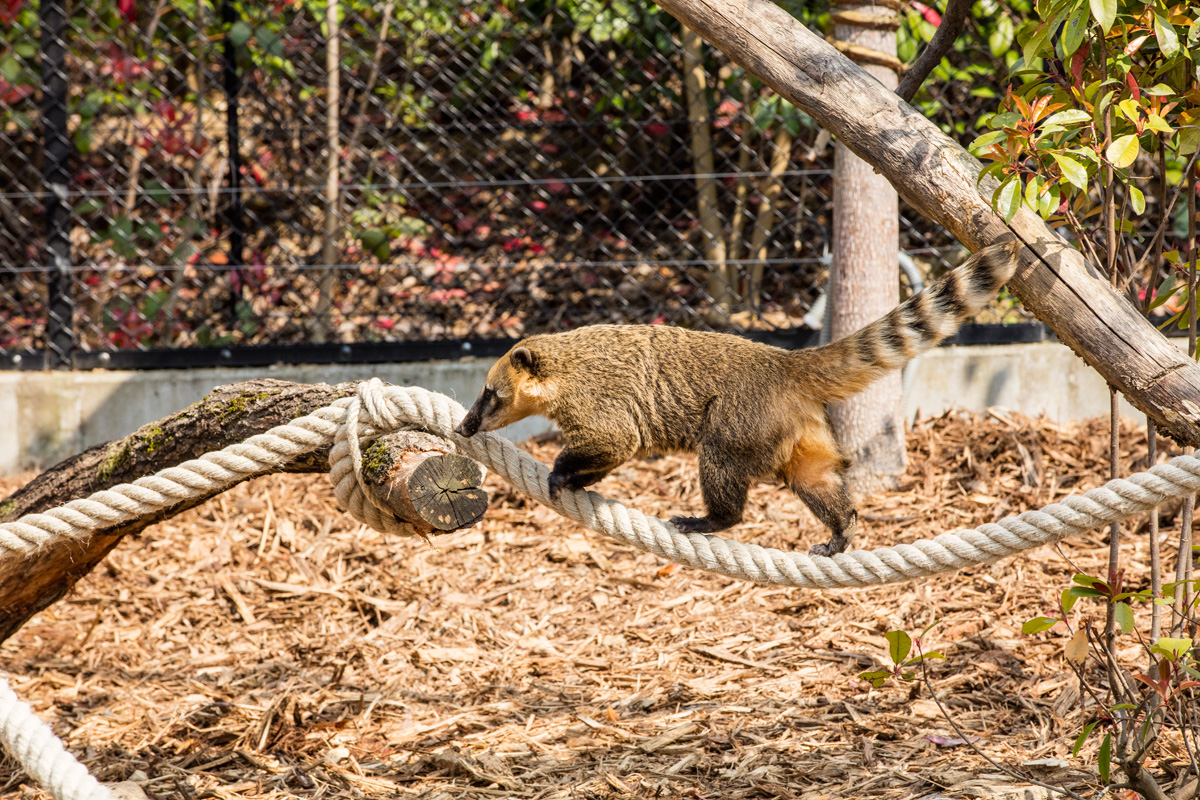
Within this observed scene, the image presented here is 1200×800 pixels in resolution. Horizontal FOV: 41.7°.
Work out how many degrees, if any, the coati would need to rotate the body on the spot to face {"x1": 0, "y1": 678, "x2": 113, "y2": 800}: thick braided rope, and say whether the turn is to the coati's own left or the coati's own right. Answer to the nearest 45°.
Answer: approximately 45° to the coati's own left

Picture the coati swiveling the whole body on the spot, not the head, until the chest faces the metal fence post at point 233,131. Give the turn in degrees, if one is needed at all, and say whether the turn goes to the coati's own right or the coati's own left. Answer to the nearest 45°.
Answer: approximately 45° to the coati's own right

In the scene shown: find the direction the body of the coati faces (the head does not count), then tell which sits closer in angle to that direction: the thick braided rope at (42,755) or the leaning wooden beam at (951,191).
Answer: the thick braided rope

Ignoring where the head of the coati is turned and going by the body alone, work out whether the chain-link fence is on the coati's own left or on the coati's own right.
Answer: on the coati's own right

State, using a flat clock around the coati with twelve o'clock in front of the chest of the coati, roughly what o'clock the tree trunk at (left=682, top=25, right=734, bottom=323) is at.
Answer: The tree trunk is roughly at 3 o'clock from the coati.

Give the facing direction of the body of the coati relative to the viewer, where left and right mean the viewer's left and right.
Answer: facing to the left of the viewer

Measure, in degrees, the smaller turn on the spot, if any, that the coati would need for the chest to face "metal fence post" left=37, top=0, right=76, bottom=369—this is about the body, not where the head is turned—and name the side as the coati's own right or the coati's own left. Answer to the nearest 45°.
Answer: approximately 45° to the coati's own right
